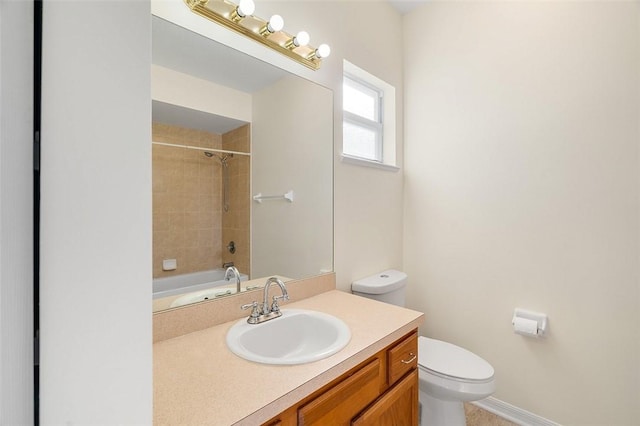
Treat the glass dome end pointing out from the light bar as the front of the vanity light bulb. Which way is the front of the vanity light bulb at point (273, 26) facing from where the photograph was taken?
facing the viewer and to the right of the viewer

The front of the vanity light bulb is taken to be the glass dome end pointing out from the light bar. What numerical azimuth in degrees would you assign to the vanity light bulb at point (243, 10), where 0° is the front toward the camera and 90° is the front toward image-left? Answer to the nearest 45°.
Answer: approximately 315°

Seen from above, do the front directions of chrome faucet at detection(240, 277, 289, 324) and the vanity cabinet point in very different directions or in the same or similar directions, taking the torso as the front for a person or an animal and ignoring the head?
same or similar directions

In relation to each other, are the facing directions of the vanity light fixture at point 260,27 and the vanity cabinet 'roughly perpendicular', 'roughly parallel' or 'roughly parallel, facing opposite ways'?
roughly parallel

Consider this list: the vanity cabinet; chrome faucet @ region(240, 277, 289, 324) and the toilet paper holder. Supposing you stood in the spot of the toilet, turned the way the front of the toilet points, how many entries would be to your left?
1

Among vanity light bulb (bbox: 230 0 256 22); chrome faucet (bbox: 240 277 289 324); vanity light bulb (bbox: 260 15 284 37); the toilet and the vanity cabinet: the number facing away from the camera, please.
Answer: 0

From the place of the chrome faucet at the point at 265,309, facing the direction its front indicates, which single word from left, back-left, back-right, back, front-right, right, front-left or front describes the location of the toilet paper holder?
front-left

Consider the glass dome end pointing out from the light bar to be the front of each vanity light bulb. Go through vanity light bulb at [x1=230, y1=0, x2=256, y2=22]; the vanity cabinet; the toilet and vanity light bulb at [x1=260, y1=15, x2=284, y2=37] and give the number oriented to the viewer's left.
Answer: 0

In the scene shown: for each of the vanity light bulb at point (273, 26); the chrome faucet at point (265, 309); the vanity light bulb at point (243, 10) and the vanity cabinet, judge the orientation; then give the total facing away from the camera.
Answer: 0

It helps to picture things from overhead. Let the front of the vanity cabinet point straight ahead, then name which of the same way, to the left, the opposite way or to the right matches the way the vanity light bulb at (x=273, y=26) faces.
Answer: the same way

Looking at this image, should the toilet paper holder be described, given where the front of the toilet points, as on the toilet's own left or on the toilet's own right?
on the toilet's own left

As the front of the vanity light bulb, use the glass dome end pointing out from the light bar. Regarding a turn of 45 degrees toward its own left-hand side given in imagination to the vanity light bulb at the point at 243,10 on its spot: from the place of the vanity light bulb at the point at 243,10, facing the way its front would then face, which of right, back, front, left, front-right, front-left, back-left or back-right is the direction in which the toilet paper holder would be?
front

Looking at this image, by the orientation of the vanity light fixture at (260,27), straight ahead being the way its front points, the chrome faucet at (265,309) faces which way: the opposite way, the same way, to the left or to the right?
the same way
